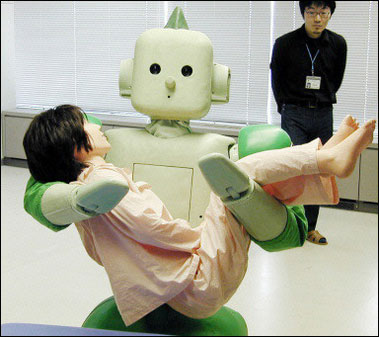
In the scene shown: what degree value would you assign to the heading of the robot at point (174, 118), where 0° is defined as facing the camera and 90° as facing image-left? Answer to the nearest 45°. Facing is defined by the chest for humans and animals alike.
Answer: approximately 0°

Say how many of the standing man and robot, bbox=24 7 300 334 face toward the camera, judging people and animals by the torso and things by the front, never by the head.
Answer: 2

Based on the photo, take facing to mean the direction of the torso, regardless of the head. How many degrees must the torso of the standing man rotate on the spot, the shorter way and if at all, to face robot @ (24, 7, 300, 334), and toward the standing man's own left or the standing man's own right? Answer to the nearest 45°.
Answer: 0° — they already face it

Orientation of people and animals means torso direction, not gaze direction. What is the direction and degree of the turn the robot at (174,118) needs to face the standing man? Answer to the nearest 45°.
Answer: approximately 135° to its left
